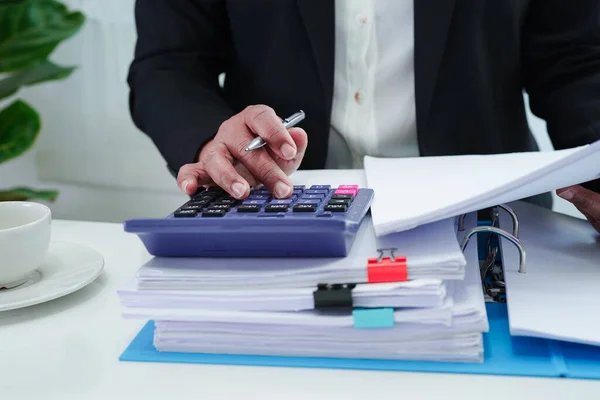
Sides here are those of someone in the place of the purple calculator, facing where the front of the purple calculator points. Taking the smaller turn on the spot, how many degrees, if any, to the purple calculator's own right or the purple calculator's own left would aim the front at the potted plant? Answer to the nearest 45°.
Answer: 0° — it already faces it

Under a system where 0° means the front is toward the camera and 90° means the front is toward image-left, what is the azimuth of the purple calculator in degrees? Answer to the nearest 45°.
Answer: approximately 180°
